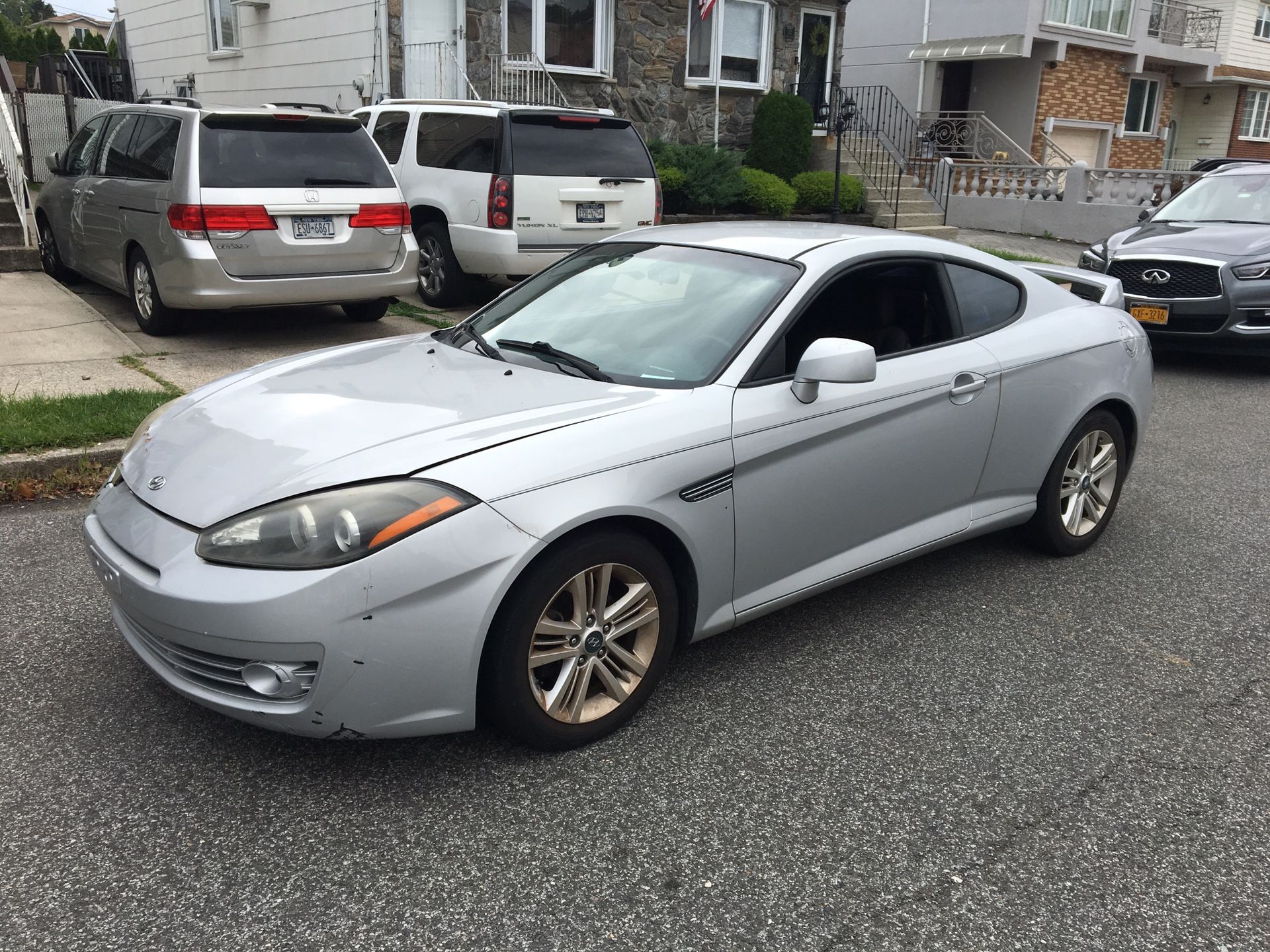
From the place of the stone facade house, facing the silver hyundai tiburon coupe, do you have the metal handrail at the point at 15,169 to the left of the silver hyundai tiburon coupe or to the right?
right

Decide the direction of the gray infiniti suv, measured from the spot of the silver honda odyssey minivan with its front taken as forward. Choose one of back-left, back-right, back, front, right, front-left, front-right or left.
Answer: back-right

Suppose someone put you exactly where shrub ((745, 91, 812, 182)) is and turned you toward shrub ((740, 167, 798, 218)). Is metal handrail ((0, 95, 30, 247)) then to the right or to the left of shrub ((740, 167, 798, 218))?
right

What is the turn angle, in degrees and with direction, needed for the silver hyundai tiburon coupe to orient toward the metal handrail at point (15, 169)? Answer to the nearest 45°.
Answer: approximately 90° to its right

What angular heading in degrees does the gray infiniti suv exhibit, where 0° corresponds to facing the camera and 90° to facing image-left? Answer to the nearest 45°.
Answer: approximately 45°

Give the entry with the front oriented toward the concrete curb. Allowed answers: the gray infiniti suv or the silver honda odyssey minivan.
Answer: the gray infiniti suv

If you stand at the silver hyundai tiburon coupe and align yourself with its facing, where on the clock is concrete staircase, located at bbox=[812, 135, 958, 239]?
The concrete staircase is roughly at 5 o'clock from the silver hyundai tiburon coupe.

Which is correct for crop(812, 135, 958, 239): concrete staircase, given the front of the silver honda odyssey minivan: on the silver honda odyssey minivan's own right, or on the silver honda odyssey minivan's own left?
on the silver honda odyssey minivan's own right

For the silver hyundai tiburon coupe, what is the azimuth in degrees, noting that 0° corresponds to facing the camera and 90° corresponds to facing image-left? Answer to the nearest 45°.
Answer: approximately 45°

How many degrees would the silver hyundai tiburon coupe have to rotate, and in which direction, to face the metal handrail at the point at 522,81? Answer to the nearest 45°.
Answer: approximately 135° to its right
